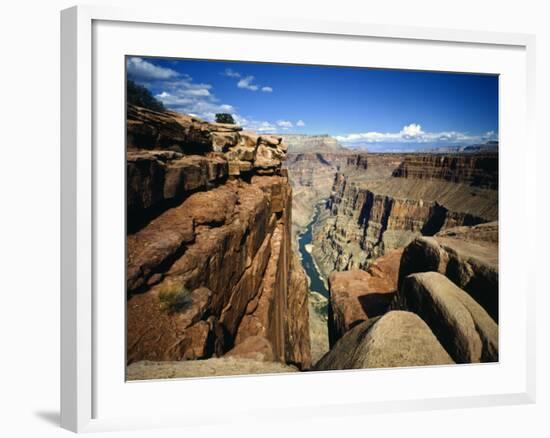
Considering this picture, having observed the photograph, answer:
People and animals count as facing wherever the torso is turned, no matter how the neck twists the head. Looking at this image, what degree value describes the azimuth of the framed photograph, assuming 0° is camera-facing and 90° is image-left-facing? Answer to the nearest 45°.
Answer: approximately 315°
